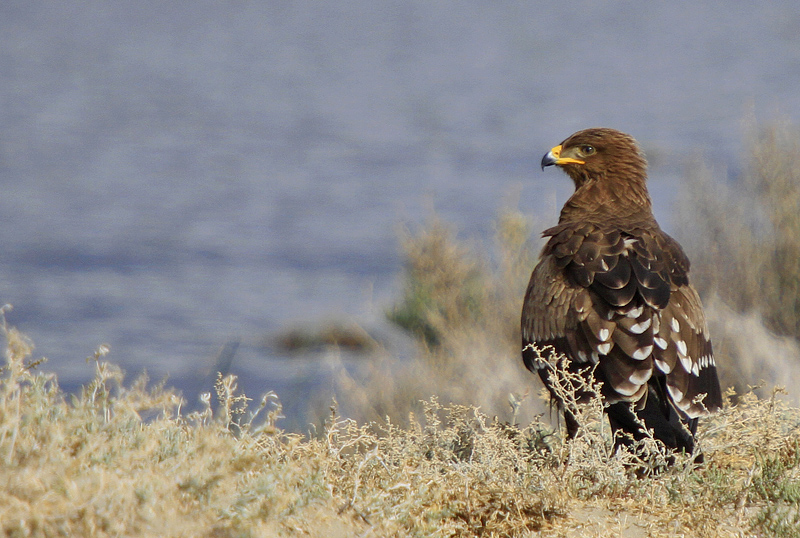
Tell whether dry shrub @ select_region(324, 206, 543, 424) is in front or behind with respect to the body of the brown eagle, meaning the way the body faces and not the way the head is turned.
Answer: in front

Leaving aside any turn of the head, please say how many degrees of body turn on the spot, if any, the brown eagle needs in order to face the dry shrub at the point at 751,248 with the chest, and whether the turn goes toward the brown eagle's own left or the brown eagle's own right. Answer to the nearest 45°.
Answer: approximately 45° to the brown eagle's own right

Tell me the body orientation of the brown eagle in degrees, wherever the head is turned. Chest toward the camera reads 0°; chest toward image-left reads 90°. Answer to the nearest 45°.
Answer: approximately 135°
